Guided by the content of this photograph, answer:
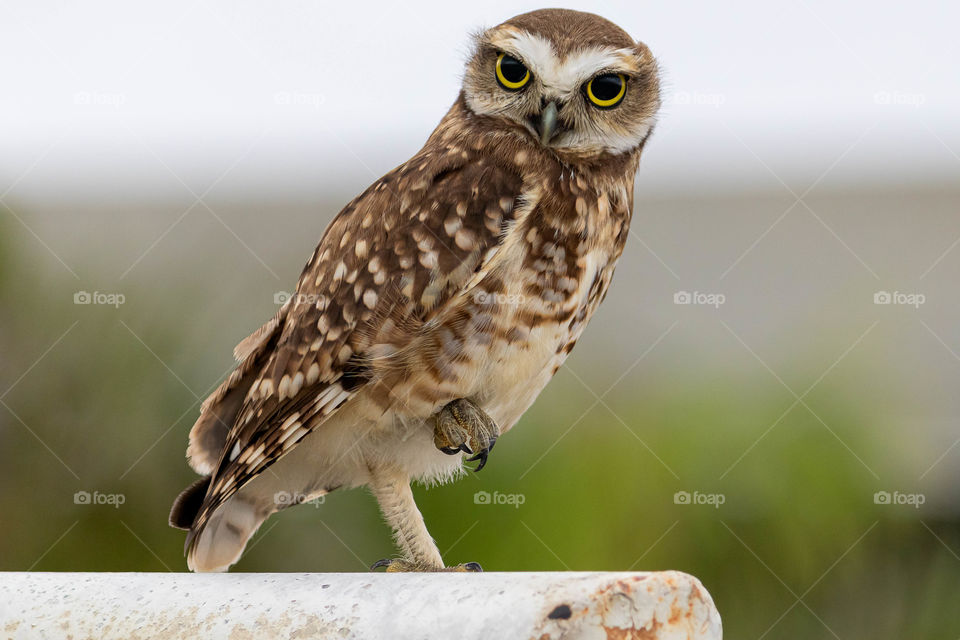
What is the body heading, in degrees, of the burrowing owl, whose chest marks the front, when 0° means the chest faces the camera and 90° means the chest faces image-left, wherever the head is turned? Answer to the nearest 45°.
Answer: approximately 315°
